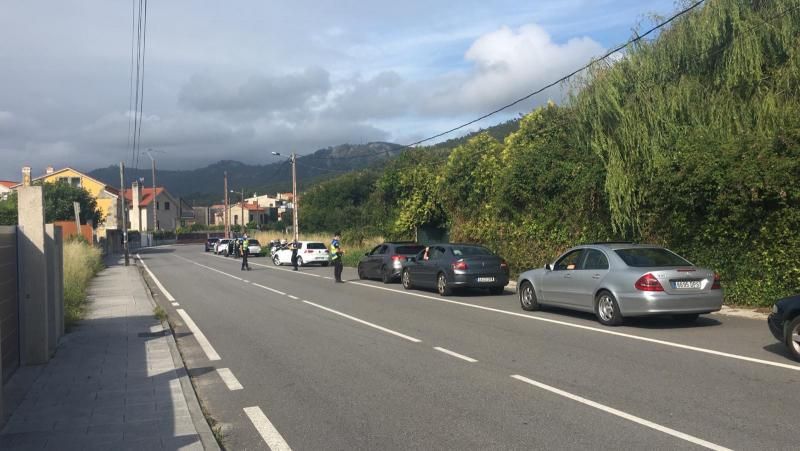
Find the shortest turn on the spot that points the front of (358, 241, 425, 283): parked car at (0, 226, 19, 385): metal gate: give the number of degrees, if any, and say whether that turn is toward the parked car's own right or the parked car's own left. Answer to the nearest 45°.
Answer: approximately 135° to the parked car's own left

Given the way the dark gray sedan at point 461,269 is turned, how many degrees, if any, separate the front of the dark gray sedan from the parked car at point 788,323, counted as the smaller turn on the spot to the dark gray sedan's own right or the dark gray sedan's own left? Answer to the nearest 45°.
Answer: approximately 180°

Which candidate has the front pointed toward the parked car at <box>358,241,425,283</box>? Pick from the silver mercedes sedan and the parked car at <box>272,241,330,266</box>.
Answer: the silver mercedes sedan

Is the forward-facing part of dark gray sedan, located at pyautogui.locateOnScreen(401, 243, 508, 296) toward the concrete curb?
no

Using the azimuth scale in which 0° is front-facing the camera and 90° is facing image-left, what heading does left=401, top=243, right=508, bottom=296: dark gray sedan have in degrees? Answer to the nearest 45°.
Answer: approximately 135°

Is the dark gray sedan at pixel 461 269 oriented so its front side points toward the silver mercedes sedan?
no

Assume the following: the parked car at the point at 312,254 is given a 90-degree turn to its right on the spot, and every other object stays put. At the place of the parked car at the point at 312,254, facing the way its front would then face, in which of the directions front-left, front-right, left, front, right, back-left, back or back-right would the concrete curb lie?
back-right

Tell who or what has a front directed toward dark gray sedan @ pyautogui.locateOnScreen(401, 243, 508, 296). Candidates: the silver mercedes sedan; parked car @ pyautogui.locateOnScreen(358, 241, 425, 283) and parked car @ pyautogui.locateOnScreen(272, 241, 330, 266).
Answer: the silver mercedes sedan

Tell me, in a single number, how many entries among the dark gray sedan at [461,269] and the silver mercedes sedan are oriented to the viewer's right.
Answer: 0

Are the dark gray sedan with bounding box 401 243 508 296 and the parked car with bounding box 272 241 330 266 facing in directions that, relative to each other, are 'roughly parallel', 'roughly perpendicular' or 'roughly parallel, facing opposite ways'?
roughly parallel

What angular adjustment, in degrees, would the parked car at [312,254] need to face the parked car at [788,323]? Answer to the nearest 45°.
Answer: approximately 135° to its left

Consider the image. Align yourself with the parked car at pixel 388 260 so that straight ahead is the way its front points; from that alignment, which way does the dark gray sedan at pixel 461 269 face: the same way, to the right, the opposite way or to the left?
the same way

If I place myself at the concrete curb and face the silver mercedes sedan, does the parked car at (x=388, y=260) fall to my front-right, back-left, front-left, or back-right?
front-left

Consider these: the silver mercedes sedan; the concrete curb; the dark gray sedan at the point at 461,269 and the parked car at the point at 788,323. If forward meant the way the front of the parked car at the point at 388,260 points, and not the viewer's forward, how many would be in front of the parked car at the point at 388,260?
0

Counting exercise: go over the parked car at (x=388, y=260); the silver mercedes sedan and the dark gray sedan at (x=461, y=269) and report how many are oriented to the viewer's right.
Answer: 0

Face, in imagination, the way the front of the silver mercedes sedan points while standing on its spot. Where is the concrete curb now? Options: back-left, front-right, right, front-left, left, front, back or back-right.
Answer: left

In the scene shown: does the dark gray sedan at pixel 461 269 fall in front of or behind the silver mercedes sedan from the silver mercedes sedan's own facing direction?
in front

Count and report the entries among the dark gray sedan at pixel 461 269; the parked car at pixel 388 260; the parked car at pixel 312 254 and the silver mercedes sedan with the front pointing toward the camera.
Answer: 0

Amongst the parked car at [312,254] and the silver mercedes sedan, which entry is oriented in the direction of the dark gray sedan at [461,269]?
the silver mercedes sedan

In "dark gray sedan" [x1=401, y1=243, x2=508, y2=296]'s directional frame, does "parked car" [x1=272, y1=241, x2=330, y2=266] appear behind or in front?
in front

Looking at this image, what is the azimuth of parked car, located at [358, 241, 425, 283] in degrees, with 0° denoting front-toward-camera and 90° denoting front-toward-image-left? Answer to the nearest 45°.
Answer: approximately 135°

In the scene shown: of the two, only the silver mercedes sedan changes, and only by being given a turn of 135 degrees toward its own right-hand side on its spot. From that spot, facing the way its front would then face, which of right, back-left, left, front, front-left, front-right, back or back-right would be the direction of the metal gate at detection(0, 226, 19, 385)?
back-right

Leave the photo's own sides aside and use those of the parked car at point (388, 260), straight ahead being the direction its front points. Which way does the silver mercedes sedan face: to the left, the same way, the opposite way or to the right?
the same way
